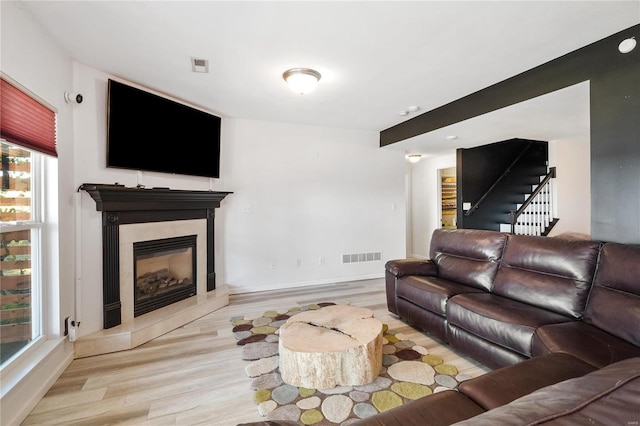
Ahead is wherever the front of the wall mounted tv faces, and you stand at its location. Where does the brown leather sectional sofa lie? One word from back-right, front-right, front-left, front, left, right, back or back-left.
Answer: front

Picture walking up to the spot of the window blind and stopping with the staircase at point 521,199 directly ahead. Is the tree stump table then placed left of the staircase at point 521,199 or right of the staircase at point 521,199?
right

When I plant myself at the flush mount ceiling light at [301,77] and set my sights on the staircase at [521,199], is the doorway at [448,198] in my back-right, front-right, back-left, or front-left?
front-left

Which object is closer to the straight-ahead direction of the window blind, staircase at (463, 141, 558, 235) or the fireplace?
the staircase

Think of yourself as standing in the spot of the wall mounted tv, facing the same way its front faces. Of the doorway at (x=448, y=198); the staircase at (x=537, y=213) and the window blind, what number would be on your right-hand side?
1

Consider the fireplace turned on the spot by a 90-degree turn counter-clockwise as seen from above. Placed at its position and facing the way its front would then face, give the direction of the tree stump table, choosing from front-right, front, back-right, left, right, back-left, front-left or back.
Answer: right

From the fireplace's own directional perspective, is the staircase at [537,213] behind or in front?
in front

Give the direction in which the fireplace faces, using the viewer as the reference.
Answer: facing the viewer and to the right of the viewer

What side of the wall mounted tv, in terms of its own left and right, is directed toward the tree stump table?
front

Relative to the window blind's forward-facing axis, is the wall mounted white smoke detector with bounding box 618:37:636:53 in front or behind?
in front

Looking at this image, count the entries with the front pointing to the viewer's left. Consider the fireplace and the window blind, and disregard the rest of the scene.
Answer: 0

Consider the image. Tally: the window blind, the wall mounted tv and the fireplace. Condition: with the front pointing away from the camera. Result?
0

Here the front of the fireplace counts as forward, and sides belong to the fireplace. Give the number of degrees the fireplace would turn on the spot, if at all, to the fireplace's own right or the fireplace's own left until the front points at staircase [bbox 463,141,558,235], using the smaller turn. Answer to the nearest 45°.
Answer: approximately 45° to the fireplace's own left

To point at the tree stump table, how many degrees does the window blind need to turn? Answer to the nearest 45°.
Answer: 0° — it already faces it
